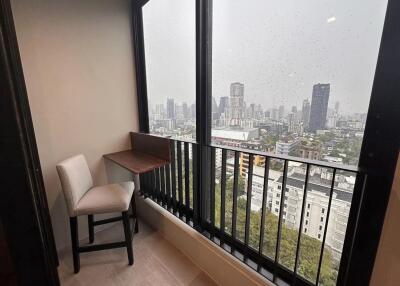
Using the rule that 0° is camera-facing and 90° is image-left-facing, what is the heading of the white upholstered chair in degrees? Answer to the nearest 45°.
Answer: approximately 270°

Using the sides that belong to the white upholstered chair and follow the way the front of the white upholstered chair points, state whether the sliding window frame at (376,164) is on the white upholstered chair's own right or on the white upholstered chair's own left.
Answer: on the white upholstered chair's own right
